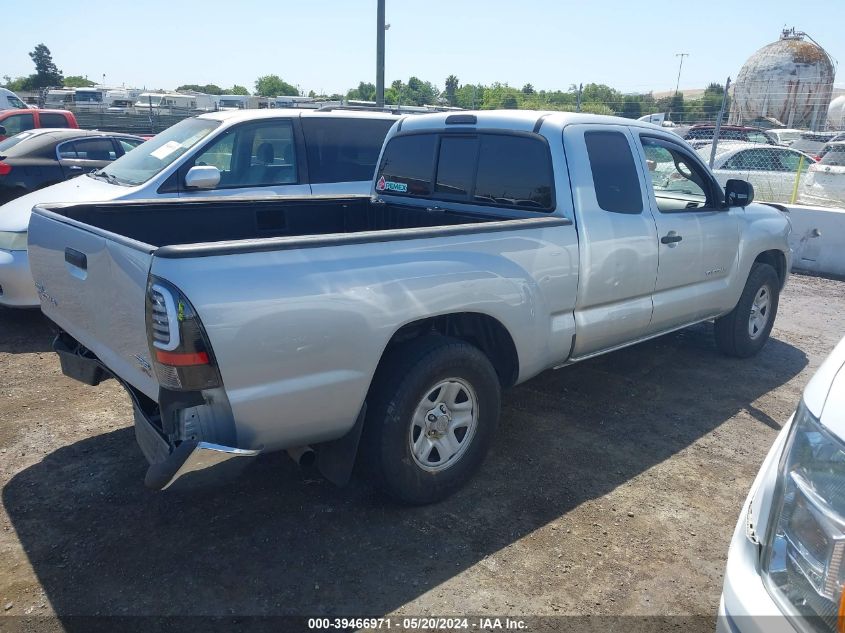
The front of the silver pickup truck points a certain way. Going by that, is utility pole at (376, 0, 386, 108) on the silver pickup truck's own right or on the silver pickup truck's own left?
on the silver pickup truck's own left

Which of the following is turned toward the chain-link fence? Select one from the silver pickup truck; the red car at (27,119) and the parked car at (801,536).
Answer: the silver pickup truck

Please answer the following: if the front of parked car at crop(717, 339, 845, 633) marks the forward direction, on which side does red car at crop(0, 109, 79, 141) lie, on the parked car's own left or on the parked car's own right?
on the parked car's own right

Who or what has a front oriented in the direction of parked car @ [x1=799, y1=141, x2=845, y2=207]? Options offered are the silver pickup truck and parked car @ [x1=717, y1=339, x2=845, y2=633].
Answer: the silver pickup truck

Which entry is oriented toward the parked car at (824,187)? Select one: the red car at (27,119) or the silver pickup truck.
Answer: the silver pickup truck

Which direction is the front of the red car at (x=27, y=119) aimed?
to the viewer's left

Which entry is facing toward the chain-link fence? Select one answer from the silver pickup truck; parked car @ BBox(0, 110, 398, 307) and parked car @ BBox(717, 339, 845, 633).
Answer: the silver pickup truck

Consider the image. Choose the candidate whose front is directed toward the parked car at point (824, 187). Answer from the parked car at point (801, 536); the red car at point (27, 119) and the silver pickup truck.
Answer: the silver pickup truck

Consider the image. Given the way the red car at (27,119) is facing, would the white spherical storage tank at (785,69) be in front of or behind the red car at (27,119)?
behind
